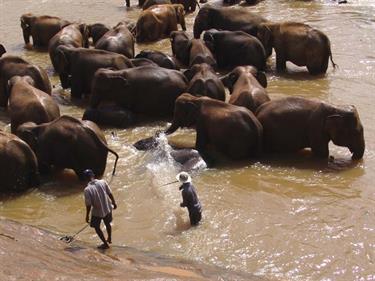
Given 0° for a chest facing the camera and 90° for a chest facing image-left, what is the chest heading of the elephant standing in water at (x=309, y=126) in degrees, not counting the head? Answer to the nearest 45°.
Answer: approximately 270°

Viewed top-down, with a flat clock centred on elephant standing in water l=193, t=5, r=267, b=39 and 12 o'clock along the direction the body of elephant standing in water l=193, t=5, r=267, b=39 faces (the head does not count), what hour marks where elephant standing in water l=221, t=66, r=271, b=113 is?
elephant standing in water l=221, t=66, r=271, b=113 is roughly at 9 o'clock from elephant standing in water l=193, t=5, r=267, b=39.

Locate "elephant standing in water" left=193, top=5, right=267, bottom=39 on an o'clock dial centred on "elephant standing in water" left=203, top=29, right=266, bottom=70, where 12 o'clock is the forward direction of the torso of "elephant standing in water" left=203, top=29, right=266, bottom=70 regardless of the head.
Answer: "elephant standing in water" left=193, top=5, right=267, bottom=39 is roughly at 3 o'clock from "elephant standing in water" left=203, top=29, right=266, bottom=70.

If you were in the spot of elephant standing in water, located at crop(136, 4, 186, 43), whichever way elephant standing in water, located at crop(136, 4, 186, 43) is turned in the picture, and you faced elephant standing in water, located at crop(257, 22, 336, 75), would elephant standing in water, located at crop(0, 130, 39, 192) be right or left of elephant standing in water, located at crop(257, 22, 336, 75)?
right

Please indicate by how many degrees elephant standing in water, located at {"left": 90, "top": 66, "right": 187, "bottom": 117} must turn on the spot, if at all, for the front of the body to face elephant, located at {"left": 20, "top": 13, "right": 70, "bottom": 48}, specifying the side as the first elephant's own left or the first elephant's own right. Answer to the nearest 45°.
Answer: approximately 45° to the first elephant's own right

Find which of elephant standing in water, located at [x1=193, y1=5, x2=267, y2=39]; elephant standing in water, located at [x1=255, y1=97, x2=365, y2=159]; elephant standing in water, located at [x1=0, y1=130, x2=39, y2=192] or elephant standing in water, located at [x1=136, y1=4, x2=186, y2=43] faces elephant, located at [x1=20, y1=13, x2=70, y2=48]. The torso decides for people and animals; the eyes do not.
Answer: elephant standing in water, located at [x1=193, y1=5, x2=267, y2=39]

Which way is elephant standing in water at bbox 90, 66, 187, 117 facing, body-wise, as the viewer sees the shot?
to the viewer's left

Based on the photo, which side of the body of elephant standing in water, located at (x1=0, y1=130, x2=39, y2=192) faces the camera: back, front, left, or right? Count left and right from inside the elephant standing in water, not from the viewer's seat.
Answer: left

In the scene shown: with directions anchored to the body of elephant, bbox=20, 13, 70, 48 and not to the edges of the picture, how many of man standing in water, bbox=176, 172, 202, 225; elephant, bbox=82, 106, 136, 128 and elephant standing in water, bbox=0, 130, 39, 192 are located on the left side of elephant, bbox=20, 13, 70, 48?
3

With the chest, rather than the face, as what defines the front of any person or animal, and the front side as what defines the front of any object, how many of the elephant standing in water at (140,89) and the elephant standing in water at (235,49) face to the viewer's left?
2

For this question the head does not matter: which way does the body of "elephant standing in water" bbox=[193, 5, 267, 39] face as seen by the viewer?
to the viewer's left

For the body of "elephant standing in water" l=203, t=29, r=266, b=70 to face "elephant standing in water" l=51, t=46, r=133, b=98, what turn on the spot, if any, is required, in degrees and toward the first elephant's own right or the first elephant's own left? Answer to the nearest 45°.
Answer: approximately 45° to the first elephant's own left

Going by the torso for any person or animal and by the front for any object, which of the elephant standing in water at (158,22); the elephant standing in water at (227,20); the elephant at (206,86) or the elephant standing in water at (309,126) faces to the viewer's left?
the elephant standing in water at (227,20)

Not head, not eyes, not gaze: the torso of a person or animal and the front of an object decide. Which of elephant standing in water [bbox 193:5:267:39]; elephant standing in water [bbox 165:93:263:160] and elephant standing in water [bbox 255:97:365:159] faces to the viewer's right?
elephant standing in water [bbox 255:97:365:159]
